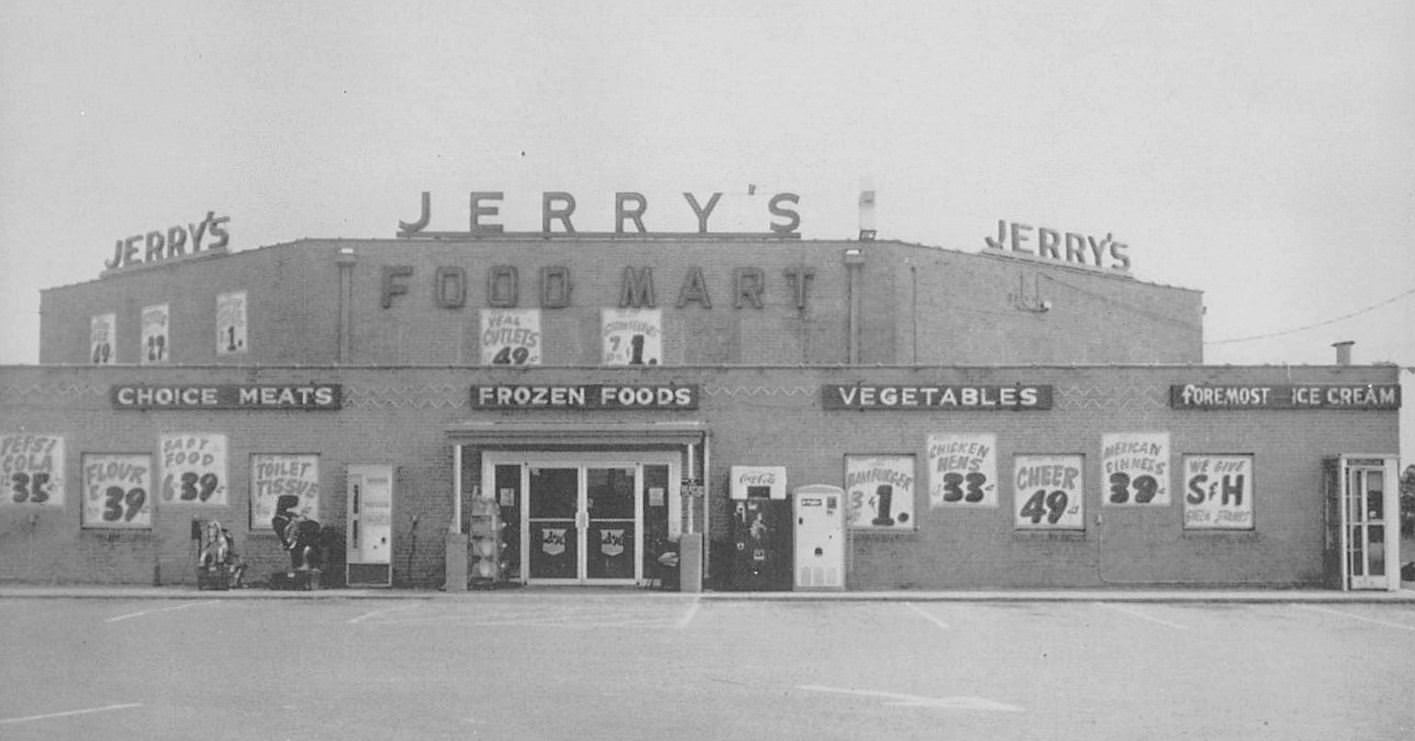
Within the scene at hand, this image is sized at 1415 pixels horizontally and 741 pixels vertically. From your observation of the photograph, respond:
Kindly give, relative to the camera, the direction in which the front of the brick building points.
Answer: facing the viewer

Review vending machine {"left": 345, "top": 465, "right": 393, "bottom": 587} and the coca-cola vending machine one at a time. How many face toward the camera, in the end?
2

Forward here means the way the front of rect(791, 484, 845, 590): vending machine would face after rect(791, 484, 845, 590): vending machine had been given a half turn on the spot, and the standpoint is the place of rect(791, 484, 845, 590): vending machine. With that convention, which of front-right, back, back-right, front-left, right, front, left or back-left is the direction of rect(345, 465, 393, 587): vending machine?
left

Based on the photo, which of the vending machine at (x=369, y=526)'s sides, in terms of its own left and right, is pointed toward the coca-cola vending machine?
left

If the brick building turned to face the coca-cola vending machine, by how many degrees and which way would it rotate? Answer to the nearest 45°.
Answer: approximately 45° to its left

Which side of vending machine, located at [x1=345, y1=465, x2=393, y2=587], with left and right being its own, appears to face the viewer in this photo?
front

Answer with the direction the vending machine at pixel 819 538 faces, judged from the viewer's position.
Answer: facing the viewer

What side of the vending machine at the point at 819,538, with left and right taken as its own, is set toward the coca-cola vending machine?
right

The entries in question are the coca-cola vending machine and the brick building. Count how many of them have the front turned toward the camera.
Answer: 2
